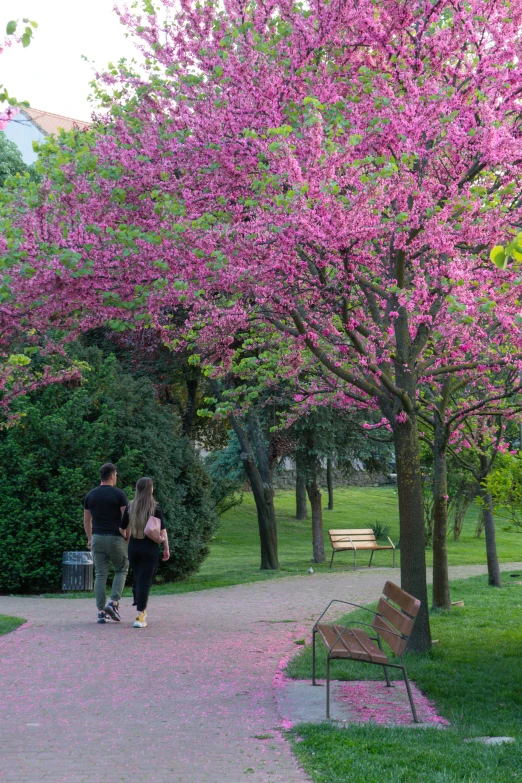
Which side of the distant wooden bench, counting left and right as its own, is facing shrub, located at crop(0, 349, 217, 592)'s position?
right

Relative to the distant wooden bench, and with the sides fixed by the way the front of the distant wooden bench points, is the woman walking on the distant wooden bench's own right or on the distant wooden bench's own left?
on the distant wooden bench's own right

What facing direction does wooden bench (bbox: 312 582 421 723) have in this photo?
to the viewer's left

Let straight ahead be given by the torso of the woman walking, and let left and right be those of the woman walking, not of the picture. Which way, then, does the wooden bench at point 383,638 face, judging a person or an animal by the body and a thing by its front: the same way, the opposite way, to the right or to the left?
to the left

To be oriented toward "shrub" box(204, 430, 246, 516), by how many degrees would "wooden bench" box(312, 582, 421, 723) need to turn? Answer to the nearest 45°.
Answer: approximately 90° to its right

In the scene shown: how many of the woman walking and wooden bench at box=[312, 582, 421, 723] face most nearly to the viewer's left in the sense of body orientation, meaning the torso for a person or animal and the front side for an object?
1

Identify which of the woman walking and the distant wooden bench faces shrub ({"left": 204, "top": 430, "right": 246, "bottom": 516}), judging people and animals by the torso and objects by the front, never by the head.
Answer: the woman walking

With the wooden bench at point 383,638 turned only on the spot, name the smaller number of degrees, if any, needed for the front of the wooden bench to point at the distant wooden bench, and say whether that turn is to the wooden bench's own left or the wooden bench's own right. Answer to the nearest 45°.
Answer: approximately 90° to the wooden bench's own right

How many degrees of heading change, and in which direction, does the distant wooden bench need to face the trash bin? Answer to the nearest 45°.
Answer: approximately 90° to its right

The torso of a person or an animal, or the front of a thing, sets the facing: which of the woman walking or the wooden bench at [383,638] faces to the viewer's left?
the wooden bench

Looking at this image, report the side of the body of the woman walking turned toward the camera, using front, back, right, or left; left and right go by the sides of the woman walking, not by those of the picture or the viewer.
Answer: back

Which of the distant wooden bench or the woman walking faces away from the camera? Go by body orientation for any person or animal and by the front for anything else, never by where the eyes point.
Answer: the woman walking
